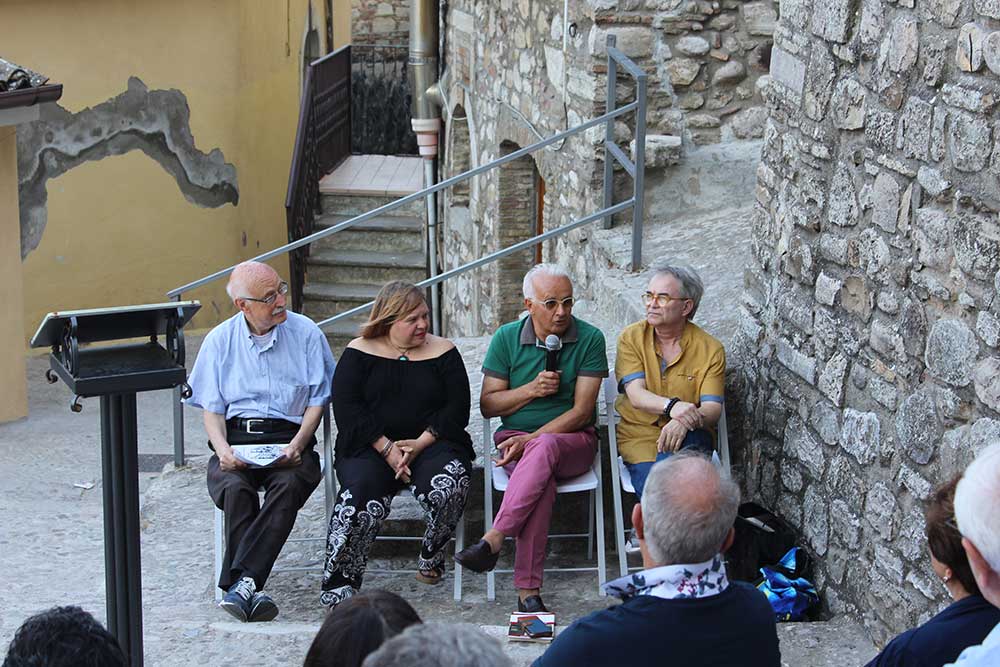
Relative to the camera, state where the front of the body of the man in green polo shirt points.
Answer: toward the camera

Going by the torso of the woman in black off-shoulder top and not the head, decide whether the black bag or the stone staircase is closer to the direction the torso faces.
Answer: the black bag

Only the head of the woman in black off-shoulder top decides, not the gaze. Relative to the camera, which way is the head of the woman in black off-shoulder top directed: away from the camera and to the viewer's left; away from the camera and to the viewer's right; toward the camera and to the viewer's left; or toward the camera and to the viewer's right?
toward the camera and to the viewer's right

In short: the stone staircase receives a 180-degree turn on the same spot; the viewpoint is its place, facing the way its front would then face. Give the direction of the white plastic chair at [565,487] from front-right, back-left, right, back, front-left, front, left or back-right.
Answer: back

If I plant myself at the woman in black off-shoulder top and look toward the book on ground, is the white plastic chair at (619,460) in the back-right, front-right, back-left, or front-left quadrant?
front-left

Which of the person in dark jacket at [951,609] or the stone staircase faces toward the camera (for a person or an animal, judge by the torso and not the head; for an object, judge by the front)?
the stone staircase

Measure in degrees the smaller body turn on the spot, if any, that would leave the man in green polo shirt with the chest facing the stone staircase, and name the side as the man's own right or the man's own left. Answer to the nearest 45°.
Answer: approximately 180°

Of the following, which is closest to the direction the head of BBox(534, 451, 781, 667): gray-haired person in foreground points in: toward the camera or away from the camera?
away from the camera

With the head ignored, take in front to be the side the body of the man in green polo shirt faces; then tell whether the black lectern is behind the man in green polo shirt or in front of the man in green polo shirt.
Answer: in front

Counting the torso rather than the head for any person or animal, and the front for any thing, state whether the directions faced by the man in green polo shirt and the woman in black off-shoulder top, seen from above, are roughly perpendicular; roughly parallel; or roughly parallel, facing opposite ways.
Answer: roughly parallel

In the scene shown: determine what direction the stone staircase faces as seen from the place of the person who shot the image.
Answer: facing the viewer

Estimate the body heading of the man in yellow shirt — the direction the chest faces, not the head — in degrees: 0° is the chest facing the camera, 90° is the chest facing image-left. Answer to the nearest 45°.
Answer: approximately 45°

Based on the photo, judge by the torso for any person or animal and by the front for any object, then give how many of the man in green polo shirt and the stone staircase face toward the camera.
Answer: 2

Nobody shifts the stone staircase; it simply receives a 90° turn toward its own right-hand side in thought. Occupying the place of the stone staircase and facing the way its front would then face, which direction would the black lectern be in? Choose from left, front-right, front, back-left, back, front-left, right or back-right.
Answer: left
